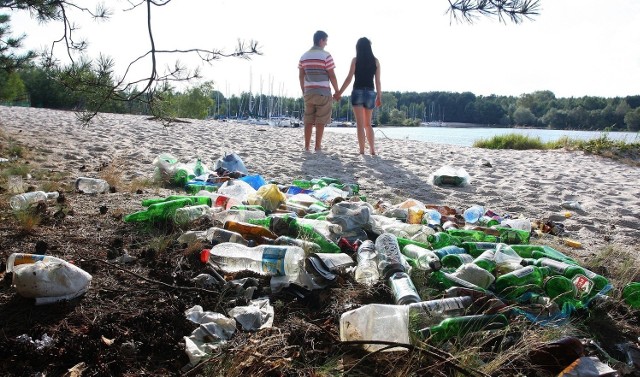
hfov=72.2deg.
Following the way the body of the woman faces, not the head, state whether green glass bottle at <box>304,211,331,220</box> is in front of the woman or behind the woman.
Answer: behind

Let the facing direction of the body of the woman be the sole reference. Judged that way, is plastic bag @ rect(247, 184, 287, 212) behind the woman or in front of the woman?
behind

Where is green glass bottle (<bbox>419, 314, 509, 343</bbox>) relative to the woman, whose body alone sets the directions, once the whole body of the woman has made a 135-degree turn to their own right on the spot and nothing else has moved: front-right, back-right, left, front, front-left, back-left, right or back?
front-right

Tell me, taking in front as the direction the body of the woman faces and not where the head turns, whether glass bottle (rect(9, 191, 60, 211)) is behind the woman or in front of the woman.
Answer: behind

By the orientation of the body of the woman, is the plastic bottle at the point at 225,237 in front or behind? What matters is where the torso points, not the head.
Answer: behind

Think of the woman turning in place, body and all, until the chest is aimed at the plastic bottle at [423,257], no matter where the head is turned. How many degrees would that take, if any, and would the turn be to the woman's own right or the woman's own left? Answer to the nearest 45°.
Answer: approximately 180°

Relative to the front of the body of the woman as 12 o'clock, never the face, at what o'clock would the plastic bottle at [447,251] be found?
The plastic bottle is roughly at 6 o'clock from the woman.

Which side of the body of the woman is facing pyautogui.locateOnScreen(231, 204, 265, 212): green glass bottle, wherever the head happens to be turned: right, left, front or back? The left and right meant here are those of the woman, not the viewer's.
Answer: back

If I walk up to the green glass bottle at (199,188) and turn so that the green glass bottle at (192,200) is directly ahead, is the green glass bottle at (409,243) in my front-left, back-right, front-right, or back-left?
front-left

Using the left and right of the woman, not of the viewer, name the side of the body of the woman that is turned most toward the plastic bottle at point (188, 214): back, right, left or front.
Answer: back

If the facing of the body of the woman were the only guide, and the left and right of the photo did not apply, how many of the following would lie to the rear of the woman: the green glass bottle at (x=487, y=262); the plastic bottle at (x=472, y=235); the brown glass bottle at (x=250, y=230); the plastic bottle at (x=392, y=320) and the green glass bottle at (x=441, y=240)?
5

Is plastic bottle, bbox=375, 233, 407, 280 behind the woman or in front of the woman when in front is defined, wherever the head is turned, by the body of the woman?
behind

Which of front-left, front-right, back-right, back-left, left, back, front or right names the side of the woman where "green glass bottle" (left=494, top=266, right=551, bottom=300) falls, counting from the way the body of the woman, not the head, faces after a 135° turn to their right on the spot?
front-right

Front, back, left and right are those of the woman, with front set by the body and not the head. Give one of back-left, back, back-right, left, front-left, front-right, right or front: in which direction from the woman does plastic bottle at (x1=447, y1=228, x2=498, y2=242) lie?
back

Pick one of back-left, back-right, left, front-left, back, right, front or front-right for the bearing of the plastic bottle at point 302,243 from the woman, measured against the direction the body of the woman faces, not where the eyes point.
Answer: back

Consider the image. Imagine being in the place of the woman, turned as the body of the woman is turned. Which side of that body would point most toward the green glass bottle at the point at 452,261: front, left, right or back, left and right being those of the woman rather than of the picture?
back

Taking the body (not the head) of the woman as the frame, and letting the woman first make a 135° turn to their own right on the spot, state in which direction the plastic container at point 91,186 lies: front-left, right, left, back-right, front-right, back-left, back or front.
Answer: right

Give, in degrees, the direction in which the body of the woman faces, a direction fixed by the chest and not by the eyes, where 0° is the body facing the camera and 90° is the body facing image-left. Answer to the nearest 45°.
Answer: approximately 180°

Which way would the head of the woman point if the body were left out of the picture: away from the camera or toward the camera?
away from the camera
